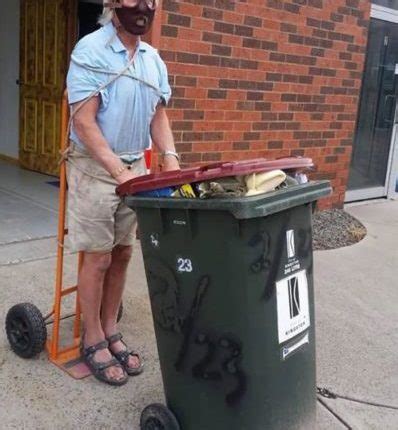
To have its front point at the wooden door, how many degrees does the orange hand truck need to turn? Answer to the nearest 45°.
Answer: approximately 135° to its left

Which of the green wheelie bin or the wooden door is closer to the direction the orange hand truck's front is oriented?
the green wheelie bin

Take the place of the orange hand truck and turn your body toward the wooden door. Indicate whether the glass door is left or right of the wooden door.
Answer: right

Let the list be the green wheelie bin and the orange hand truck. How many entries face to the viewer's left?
0

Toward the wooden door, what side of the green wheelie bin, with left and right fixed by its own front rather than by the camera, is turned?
back

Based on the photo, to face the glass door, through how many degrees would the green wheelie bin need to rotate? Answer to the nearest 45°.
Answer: approximately 135° to its left

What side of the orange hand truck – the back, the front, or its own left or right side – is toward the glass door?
left

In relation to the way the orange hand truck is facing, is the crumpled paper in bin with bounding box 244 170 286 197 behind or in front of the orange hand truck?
in front

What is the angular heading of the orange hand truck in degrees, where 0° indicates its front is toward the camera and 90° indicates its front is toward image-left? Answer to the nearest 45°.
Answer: approximately 315°

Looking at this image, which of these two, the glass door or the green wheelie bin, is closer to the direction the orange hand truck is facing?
the green wheelie bin
